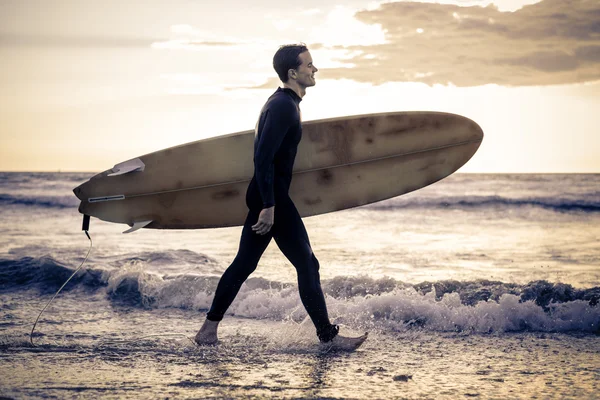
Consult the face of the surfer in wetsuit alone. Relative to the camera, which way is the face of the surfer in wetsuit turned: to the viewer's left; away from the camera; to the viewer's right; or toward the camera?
to the viewer's right

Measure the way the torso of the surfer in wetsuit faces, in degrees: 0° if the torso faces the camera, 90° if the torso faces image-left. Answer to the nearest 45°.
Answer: approximately 270°
